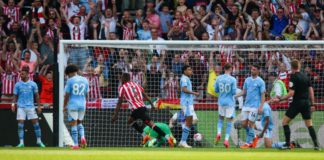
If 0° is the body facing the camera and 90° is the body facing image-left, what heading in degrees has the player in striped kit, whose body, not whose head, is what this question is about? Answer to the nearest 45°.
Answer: approximately 135°

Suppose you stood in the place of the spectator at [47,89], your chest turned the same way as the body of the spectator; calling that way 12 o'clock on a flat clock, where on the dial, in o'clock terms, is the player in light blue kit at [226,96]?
The player in light blue kit is roughly at 10 o'clock from the spectator.

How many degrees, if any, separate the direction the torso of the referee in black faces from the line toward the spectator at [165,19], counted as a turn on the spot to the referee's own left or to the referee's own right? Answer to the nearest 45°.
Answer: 0° — they already face them

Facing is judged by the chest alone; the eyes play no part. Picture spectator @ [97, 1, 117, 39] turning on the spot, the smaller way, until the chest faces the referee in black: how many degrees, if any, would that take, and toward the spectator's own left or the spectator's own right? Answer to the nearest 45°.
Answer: approximately 45° to the spectator's own left

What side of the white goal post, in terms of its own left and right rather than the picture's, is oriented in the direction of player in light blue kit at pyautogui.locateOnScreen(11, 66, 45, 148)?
right
